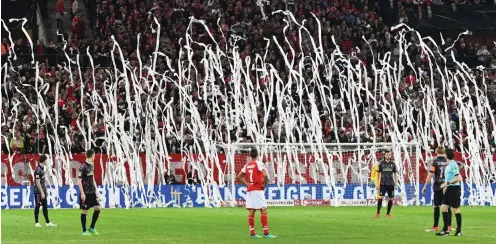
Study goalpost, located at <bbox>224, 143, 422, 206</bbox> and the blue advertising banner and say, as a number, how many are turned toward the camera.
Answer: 2

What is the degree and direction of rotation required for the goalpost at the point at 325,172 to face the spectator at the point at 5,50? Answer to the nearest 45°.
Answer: approximately 90° to its right

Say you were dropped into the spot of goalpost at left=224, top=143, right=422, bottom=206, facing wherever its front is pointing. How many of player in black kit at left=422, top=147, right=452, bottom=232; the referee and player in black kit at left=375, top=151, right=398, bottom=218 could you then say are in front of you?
3

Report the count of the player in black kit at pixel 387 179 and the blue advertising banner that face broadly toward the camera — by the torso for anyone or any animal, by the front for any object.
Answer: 2

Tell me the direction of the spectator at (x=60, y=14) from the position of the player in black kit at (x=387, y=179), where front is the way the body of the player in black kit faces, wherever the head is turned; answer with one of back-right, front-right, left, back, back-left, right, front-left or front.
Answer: back-right

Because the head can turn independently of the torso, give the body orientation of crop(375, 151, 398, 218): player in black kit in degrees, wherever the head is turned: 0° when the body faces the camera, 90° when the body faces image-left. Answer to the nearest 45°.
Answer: approximately 0°
